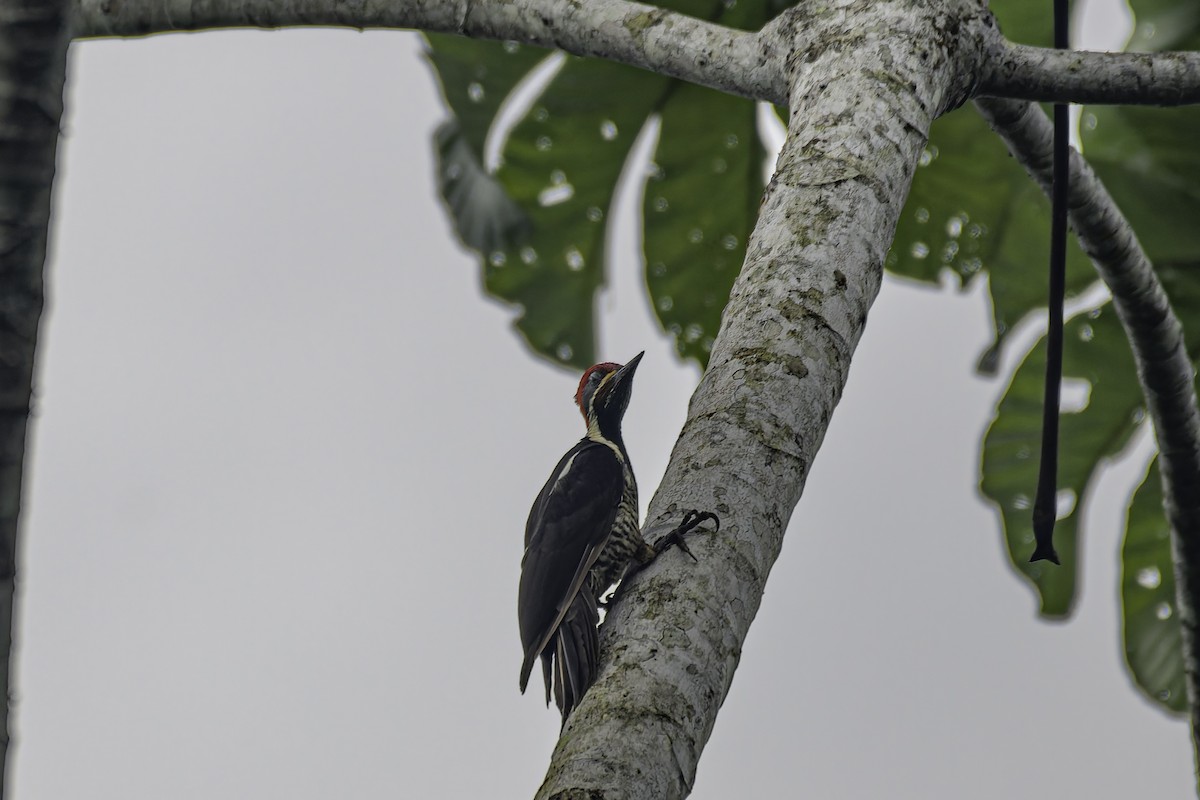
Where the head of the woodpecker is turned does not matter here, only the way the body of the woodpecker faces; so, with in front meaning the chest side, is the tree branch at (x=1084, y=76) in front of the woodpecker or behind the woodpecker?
in front

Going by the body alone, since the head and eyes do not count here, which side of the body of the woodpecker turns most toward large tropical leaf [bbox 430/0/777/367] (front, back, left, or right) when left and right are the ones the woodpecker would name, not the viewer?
left

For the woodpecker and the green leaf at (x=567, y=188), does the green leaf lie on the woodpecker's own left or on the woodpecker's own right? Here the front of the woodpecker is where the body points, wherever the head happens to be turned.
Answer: on the woodpecker's own left

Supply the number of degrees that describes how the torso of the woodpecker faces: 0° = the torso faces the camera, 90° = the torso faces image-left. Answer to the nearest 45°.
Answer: approximately 270°
